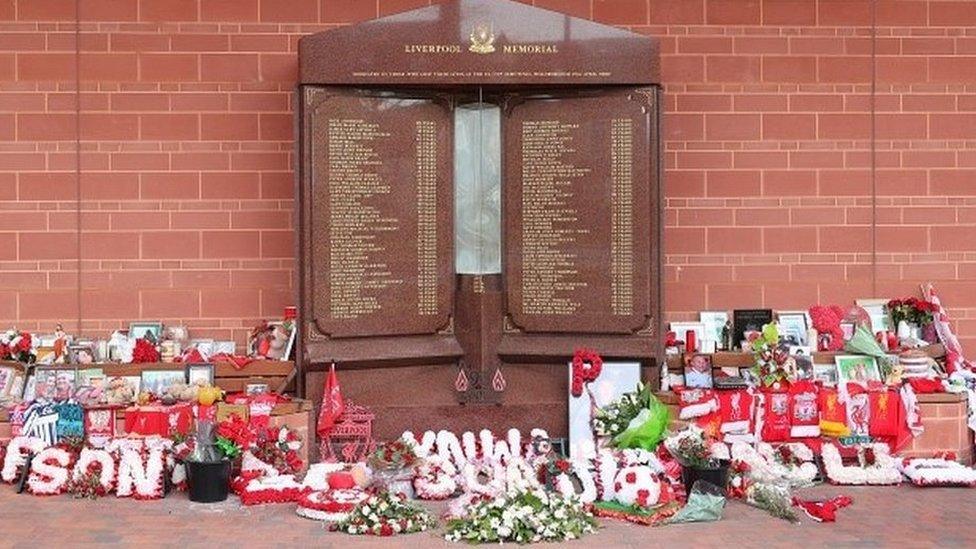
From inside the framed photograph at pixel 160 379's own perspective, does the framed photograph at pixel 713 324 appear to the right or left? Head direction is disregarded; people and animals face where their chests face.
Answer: on its left

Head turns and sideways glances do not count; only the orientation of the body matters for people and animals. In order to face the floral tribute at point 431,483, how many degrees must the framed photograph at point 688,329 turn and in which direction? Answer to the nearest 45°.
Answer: approximately 45° to its right

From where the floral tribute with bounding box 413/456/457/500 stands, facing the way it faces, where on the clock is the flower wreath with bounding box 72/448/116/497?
The flower wreath is roughly at 3 o'clock from the floral tribute.

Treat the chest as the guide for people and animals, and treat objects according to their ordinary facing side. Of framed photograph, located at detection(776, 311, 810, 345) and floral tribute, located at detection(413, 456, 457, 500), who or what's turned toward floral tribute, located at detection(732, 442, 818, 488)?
the framed photograph

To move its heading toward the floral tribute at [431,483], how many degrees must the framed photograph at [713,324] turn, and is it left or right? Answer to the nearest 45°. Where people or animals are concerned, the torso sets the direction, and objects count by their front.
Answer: approximately 45° to its right

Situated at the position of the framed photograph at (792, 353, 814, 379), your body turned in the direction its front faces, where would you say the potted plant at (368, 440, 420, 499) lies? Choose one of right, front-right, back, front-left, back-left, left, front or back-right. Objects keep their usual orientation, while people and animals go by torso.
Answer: front-right

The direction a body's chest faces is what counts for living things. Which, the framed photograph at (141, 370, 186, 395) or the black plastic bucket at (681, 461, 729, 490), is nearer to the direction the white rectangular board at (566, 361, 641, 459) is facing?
the black plastic bucket

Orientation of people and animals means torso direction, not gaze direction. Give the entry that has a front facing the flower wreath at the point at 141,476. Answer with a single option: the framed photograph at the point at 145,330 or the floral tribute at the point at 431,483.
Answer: the framed photograph

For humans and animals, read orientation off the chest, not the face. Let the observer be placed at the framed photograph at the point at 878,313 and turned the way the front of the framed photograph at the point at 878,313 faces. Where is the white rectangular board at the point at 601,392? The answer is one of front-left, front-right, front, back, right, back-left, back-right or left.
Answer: front-right

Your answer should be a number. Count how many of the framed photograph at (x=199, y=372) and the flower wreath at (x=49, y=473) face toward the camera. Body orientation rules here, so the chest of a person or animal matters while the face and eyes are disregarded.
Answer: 2

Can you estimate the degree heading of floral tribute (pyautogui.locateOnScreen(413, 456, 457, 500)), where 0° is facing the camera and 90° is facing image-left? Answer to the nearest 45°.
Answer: approximately 0°

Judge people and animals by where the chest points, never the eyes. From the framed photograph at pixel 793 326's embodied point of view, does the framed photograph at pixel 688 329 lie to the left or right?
on its right

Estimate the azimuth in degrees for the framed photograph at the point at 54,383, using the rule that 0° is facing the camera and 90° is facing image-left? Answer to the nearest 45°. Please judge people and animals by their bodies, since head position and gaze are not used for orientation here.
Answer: approximately 0°
